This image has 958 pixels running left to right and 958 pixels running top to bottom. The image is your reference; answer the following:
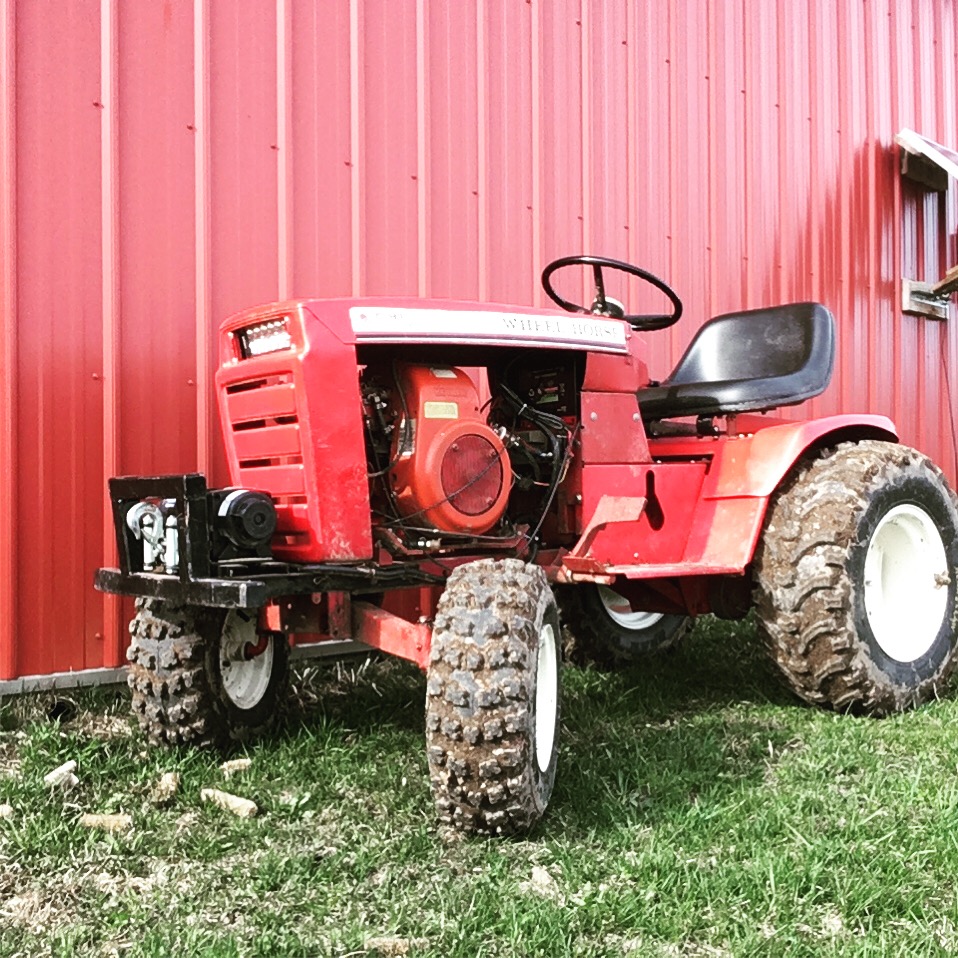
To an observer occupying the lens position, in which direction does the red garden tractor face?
facing the viewer and to the left of the viewer
